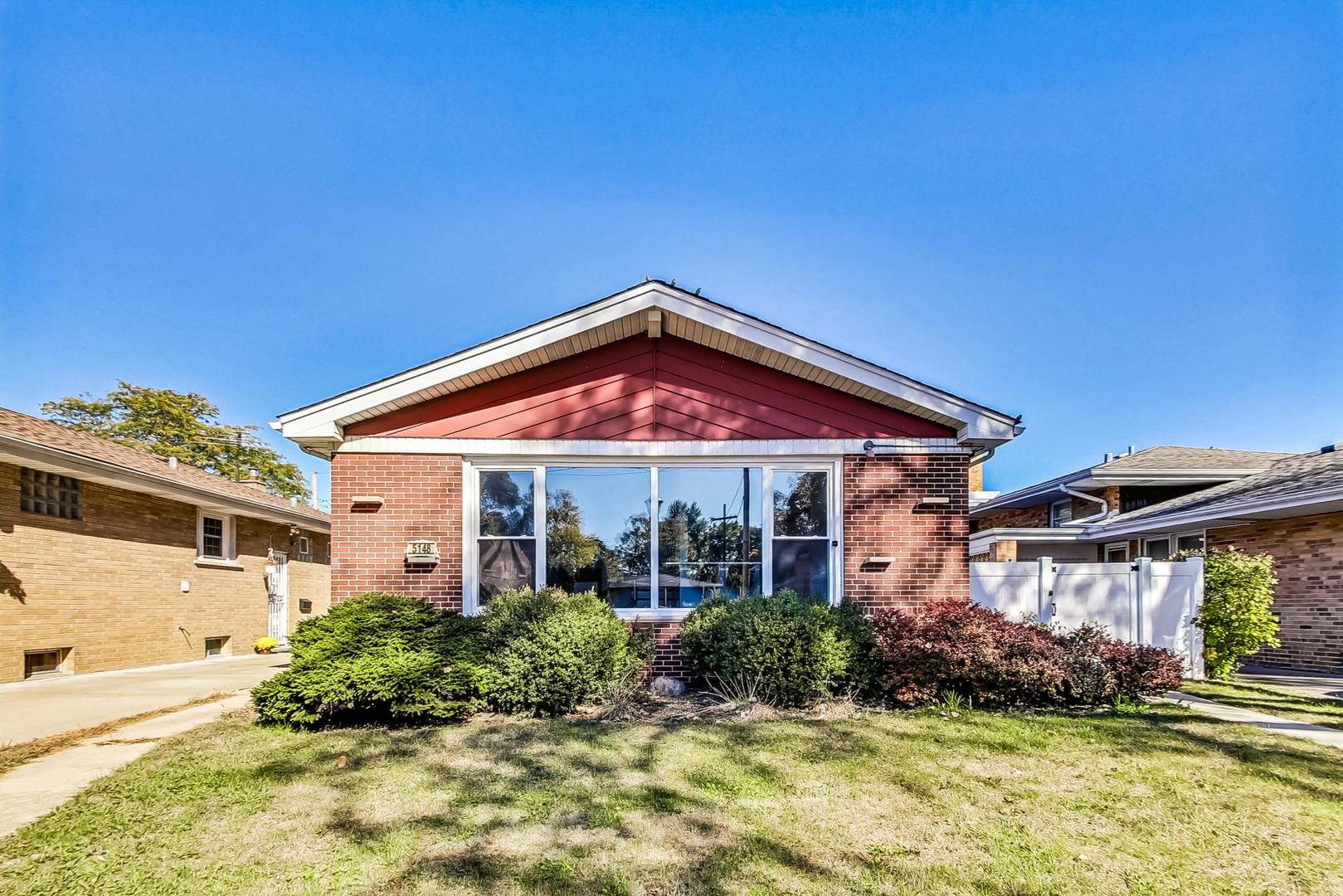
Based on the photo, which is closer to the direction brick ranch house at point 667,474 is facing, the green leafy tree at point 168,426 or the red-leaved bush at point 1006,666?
the red-leaved bush

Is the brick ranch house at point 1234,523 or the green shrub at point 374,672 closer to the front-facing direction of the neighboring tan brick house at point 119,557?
the green shrub

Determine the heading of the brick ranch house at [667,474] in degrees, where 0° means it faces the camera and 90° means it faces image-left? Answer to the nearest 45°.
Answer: approximately 0°

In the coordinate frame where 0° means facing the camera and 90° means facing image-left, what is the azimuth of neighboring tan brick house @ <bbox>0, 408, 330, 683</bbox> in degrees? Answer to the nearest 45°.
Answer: approximately 45°

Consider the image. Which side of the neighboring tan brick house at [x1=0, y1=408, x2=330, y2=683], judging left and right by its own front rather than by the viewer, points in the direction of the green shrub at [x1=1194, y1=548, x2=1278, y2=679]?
left

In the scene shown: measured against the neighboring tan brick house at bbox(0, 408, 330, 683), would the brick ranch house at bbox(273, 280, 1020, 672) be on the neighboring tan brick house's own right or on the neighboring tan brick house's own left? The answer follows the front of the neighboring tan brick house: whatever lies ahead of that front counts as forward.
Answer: on the neighboring tan brick house's own left

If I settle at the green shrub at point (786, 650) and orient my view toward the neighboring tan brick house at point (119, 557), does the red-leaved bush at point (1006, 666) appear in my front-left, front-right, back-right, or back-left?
back-right

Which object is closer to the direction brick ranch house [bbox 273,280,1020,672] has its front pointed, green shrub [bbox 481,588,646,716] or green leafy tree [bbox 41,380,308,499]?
the green shrub

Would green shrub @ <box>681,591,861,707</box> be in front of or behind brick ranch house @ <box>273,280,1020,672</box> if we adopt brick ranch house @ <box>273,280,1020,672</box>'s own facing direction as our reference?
in front
